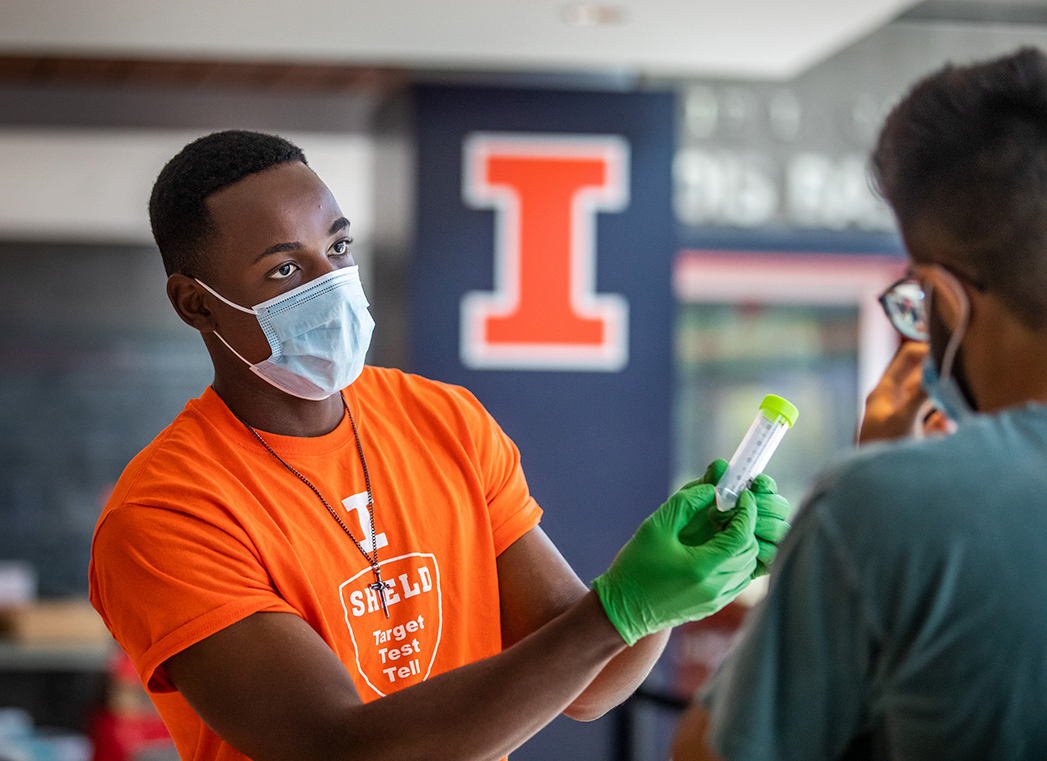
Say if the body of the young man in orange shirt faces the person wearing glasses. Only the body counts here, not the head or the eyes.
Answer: yes

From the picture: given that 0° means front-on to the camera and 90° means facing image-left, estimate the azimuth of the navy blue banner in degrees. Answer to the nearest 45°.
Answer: approximately 0°

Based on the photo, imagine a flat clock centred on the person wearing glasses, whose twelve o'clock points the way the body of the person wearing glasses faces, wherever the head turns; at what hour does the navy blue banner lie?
The navy blue banner is roughly at 1 o'clock from the person wearing glasses.

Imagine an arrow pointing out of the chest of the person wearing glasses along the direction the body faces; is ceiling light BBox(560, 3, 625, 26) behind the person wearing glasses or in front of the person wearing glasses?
in front

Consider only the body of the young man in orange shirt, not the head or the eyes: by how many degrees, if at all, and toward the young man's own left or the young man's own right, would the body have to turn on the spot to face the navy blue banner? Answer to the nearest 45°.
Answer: approximately 135° to the young man's own left

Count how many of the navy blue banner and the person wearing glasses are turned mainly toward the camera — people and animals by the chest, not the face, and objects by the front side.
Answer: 1

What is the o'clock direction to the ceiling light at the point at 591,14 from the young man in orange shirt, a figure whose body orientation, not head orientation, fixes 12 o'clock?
The ceiling light is roughly at 8 o'clock from the young man in orange shirt.

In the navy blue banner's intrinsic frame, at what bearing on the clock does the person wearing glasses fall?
The person wearing glasses is roughly at 12 o'clock from the navy blue banner.

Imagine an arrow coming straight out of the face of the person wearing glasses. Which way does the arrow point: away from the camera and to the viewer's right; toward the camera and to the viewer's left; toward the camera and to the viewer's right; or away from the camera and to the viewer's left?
away from the camera and to the viewer's left

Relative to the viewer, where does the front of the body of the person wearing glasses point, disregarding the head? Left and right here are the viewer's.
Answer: facing away from the viewer and to the left of the viewer
